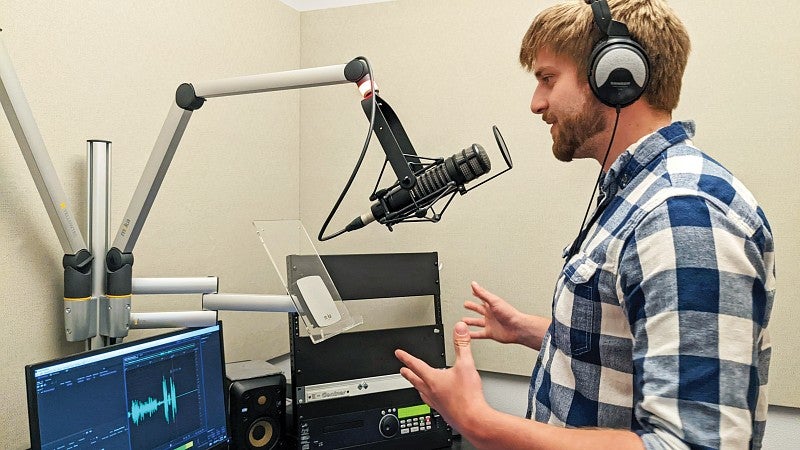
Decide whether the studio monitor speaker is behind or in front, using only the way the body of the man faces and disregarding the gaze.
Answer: in front

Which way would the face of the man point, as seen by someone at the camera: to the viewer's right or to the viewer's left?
to the viewer's left

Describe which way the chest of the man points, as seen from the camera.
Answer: to the viewer's left
